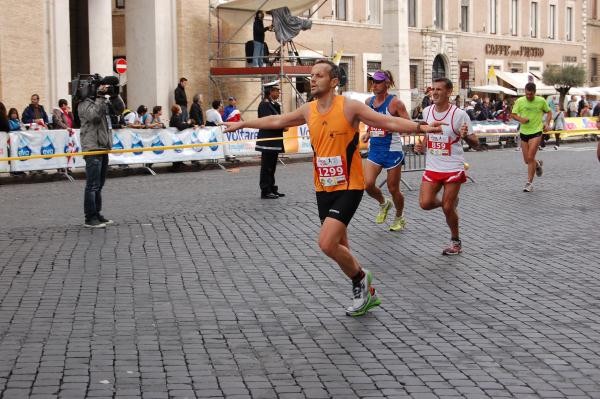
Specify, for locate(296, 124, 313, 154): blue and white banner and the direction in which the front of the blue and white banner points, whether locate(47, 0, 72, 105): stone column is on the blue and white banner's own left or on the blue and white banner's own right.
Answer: on the blue and white banner's own right

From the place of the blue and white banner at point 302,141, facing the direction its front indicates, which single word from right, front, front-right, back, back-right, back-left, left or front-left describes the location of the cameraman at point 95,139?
front

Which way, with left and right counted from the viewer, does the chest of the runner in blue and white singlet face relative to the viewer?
facing the viewer and to the left of the viewer

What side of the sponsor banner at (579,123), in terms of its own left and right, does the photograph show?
front

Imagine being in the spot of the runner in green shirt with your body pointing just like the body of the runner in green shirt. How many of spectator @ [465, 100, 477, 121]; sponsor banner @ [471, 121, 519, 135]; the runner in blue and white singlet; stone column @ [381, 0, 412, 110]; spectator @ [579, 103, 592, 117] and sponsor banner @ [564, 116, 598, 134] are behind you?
5

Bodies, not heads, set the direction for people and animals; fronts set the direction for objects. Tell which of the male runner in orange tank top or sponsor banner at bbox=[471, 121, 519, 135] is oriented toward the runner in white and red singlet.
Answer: the sponsor banner

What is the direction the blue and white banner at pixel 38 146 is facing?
toward the camera

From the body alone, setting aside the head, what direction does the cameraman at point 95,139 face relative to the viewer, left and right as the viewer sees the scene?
facing to the right of the viewer

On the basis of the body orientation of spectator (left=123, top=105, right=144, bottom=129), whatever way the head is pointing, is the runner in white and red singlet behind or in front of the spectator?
in front

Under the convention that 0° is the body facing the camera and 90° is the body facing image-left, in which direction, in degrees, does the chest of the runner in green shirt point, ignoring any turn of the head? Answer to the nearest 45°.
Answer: approximately 0°

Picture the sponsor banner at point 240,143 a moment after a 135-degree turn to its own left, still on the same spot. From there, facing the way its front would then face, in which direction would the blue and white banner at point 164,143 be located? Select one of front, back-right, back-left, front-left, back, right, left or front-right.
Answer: back

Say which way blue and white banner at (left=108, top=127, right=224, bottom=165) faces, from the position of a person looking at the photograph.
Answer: facing the viewer

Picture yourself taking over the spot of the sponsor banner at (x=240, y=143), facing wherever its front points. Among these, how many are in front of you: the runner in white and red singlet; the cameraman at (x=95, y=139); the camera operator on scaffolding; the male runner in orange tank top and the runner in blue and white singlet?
4

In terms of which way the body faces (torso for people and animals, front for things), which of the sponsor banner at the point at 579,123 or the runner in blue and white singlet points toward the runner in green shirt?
the sponsor banner

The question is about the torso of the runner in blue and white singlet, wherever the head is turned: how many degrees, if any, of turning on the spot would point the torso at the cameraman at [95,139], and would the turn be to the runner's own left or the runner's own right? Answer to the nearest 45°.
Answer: approximately 45° to the runner's own right
